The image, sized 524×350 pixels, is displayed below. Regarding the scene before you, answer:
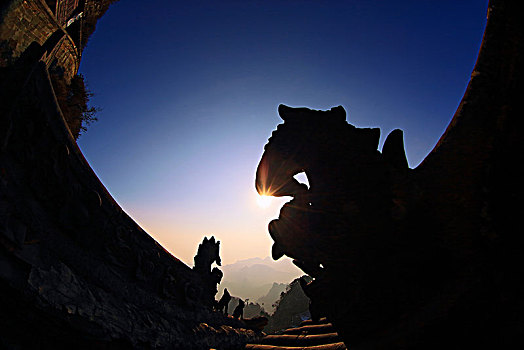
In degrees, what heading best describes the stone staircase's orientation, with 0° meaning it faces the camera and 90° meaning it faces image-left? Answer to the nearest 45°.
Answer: approximately 0°
